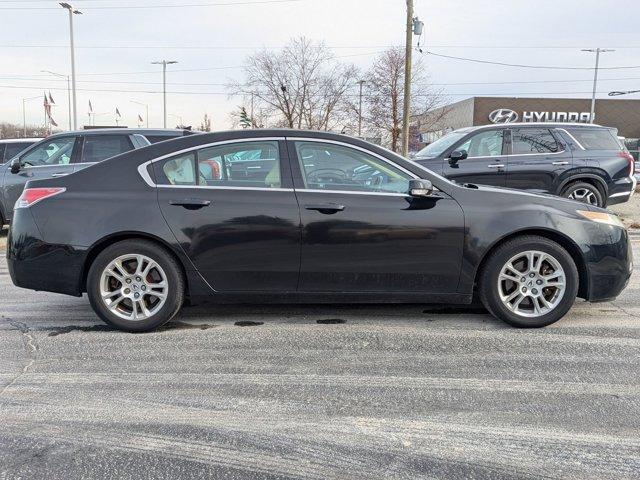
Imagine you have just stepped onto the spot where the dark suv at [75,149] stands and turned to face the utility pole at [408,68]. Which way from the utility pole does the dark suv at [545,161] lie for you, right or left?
right

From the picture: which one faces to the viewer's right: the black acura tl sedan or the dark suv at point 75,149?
the black acura tl sedan

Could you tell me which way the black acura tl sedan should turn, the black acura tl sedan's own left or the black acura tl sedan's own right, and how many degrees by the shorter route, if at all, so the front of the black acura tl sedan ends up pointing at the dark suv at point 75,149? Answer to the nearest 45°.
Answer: approximately 135° to the black acura tl sedan's own left

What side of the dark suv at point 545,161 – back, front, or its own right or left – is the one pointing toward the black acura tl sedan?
left

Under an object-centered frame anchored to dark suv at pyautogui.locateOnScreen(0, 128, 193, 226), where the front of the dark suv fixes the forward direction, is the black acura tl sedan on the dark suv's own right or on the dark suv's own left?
on the dark suv's own left

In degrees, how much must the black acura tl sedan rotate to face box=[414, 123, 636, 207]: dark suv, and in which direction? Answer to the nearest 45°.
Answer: approximately 45° to its left

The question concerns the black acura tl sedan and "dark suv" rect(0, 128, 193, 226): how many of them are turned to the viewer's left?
1

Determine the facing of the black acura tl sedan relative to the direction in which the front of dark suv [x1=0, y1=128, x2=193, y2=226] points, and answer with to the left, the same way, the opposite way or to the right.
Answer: the opposite way

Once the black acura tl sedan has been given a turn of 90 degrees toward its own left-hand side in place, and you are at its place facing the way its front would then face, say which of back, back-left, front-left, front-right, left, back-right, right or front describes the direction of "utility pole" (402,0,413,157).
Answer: front

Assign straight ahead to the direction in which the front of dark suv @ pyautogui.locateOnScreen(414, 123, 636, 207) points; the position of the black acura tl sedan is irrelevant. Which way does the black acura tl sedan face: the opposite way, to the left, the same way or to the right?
the opposite way

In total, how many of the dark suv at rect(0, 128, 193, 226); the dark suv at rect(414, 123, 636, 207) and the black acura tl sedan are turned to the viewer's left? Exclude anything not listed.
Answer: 2

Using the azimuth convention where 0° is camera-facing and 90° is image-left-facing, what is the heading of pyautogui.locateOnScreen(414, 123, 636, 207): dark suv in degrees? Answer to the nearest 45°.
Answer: approximately 90°

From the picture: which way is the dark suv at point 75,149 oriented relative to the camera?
to the viewer's left

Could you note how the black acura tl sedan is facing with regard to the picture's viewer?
facing to the right of the viewer

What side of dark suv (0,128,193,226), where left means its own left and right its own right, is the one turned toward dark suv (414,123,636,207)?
back

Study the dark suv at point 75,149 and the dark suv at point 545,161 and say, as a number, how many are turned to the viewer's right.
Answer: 0

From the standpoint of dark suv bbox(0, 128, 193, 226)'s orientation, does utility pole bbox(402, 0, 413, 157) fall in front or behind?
behind
